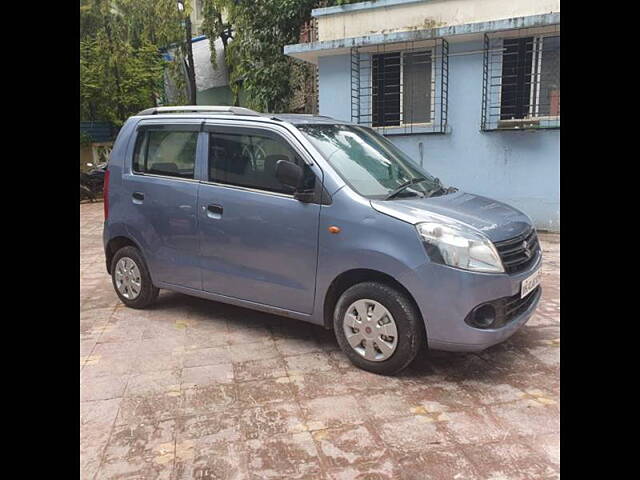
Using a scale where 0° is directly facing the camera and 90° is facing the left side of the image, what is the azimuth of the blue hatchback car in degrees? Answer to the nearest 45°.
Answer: approximately 315°

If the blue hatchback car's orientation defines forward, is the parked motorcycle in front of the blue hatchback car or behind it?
behind
